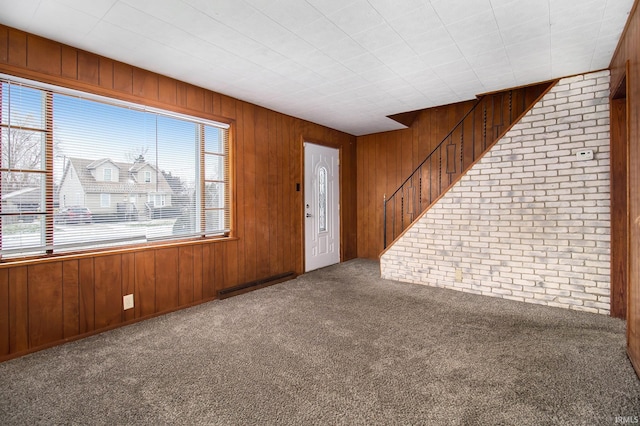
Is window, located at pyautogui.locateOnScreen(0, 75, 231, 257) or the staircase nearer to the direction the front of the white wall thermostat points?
the window

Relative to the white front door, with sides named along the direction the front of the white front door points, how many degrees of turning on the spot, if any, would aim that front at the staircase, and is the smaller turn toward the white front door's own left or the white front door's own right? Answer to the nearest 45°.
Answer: approximately 45° to the white front door's own left

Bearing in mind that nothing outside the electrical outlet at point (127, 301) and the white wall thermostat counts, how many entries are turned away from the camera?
0

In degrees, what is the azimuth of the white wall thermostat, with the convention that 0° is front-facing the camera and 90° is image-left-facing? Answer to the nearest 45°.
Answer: approximately 0°

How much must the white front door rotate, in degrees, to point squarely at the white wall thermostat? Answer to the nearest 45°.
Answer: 0° — it already faces it

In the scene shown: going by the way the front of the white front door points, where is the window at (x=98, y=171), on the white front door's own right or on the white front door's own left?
on the white front door's own right

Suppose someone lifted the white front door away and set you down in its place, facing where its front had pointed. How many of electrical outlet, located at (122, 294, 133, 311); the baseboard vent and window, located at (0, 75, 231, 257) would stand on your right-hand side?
3

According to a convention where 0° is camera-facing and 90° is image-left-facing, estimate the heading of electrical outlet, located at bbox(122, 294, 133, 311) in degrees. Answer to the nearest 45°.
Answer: approximately 315°

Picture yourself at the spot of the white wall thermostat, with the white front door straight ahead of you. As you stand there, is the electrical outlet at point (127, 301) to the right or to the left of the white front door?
left

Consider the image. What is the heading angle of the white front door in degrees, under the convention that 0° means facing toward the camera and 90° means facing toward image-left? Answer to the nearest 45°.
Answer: approximately 315°

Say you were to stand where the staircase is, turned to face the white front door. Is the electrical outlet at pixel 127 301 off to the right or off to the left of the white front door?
left

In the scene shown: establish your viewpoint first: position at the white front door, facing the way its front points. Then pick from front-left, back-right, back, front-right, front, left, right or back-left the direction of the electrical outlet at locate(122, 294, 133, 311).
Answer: right
